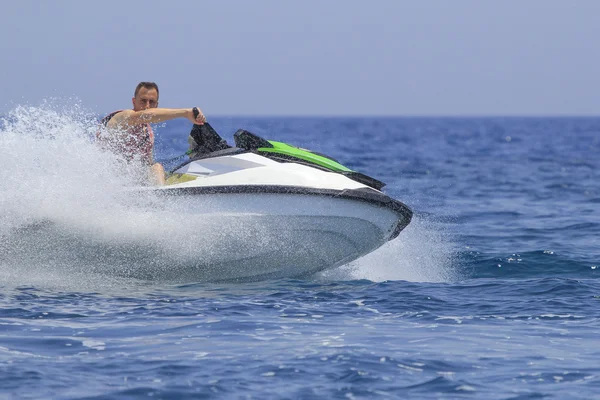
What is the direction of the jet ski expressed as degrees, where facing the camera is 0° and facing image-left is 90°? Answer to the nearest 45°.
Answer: approximately 270°
